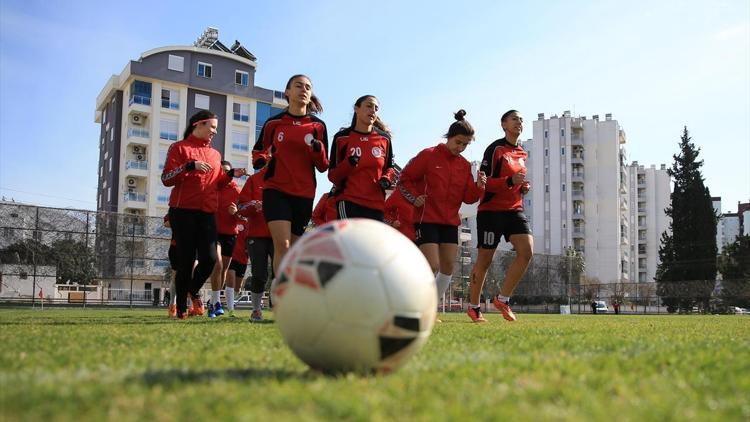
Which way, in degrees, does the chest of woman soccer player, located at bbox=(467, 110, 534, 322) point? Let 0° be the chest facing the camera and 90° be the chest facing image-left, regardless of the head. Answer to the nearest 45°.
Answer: approximately 315°

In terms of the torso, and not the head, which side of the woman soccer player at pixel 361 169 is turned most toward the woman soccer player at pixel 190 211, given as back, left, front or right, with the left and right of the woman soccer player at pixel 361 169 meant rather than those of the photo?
right

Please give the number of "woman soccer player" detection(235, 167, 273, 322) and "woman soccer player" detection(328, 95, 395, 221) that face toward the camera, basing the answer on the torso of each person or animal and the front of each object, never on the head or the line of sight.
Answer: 2

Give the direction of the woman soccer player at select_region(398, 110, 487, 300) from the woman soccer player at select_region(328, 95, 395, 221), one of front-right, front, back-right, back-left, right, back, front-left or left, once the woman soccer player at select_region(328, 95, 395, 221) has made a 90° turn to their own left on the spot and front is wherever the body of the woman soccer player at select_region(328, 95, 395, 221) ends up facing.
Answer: front-left

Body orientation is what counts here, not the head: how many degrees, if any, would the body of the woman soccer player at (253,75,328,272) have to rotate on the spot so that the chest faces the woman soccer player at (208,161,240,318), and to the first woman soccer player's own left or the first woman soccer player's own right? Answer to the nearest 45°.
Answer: approximately 180°

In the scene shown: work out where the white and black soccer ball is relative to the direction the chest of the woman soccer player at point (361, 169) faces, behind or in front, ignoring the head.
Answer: in front

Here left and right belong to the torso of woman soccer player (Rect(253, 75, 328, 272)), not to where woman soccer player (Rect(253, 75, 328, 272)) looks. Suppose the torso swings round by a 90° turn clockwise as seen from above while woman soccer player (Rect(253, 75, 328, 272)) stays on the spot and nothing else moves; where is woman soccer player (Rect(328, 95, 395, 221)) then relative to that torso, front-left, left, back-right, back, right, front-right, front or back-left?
back

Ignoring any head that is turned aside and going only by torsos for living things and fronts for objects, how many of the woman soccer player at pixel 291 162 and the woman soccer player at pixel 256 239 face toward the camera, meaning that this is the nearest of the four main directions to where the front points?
2

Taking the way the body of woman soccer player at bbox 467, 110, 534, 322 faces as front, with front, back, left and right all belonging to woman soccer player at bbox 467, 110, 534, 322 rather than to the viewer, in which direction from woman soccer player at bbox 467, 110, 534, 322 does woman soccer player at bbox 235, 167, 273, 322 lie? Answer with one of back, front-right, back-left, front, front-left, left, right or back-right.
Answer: back-right

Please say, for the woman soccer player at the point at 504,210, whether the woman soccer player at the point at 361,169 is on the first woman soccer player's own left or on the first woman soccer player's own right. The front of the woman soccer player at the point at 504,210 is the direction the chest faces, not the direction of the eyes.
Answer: on the first woman soccer player's own right

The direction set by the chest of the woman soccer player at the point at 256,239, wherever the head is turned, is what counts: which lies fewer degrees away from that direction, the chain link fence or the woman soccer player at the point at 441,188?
the woman soccer player

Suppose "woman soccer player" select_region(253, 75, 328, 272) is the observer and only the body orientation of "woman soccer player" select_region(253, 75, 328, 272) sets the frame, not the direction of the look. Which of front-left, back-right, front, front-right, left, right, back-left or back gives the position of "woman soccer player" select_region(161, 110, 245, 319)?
back-right
